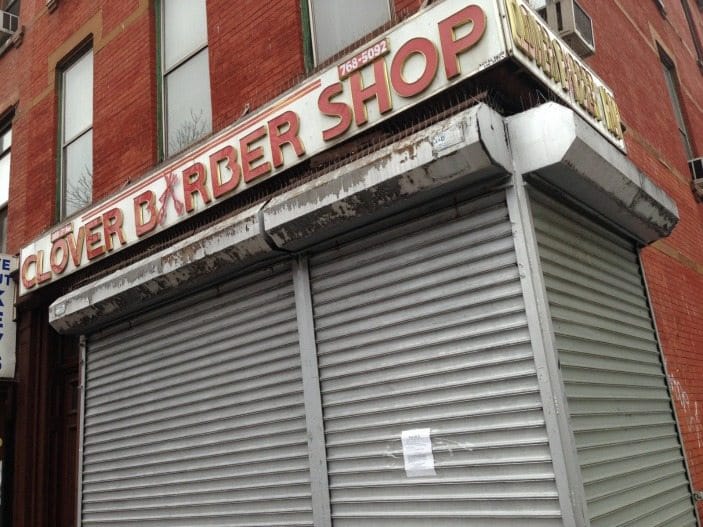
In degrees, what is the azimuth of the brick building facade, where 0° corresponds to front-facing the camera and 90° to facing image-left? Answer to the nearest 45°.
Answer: approximately 45°

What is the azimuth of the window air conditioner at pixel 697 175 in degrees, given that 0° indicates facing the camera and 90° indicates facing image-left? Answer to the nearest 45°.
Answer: approximately 315°

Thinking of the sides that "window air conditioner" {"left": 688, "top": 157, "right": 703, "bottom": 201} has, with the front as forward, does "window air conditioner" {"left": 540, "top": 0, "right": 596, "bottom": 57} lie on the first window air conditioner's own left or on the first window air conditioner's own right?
on the first window air conditioner's own right

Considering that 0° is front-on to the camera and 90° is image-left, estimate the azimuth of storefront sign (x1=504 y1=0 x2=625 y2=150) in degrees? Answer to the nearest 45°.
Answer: approximately 315°

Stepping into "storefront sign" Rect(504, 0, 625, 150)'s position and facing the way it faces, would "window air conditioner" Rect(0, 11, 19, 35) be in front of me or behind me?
behind

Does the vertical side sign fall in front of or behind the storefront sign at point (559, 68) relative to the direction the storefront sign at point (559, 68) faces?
behind

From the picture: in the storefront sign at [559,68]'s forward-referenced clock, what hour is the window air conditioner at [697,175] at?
The window air conditioner is roughly at 8 o'clock from the storefront sign.
